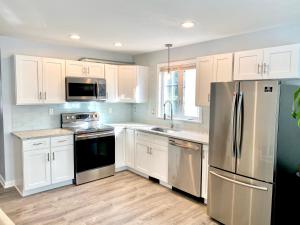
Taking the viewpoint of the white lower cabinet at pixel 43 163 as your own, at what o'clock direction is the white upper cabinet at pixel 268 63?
The white upper cabinet is roughly at 12 o'clock from the white lower cabinet.

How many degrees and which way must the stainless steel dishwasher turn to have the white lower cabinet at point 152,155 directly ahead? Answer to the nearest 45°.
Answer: approximately 90° to its right

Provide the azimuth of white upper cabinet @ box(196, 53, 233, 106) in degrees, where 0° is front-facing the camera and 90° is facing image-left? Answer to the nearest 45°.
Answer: approximately 45°

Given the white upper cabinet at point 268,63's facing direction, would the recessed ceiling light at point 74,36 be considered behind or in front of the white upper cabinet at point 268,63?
in front

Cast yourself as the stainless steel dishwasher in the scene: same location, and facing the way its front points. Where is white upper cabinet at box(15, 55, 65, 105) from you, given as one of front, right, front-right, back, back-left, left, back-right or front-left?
front-right

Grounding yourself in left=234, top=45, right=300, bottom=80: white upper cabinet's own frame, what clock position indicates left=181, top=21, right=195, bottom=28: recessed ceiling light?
The recessed ceiling light is roughly at 1 o'clock from the white upper cabinet.

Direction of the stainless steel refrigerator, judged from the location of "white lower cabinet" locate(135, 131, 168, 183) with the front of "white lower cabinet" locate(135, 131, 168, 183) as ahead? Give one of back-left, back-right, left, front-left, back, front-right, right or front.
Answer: left

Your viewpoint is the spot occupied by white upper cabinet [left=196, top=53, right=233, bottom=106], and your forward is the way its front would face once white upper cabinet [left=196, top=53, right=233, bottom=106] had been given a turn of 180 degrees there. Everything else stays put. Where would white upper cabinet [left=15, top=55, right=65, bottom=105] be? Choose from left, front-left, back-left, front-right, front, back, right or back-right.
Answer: back-left

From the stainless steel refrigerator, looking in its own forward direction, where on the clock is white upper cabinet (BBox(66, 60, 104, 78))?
The white upper cabinet is roughly at 2 o'clock from the stainless steel refrigerator.

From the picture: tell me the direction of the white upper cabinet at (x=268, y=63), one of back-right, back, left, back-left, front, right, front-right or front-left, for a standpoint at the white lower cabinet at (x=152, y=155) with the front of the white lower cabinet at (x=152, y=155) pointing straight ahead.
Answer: left

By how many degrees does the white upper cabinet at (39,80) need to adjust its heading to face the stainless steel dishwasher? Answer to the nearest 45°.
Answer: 0° — it already faces it

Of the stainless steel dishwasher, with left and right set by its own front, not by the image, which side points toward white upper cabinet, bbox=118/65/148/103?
right

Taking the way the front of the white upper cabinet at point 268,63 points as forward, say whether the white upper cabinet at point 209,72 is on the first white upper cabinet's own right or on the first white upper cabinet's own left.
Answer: on the first white upper cabinet's own right
